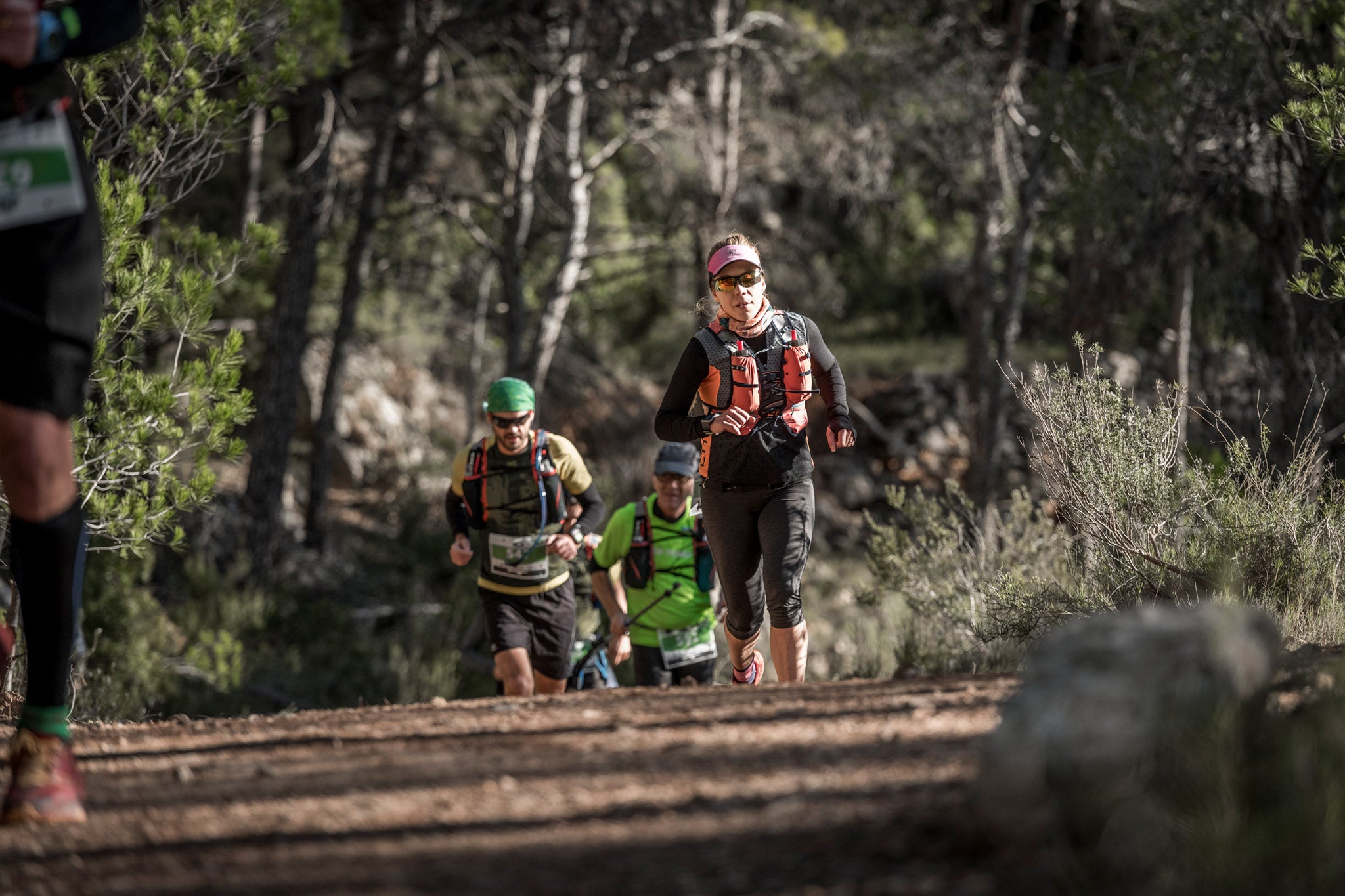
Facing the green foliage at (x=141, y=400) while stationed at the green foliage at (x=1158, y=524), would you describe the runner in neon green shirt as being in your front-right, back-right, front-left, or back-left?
front-right

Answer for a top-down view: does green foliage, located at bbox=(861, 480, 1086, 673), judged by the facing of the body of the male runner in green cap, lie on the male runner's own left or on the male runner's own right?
on the male runner's own left

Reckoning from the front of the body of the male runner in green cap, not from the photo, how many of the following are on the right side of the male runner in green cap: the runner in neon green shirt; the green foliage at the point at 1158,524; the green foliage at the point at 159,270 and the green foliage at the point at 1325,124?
1

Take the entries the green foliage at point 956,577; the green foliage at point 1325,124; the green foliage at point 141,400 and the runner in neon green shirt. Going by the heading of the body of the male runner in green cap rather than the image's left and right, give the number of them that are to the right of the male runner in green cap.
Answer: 1

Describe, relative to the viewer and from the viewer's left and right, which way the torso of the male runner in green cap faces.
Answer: facing the viewer

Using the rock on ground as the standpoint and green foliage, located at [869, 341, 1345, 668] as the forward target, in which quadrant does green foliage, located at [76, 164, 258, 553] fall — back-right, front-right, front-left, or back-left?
front-left

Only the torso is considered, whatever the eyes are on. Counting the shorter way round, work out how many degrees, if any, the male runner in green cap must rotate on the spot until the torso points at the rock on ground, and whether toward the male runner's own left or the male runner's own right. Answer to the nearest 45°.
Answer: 0° — they already face it

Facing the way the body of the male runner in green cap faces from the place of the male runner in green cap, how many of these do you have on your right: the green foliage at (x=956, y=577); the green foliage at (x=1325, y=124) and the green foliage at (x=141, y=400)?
1

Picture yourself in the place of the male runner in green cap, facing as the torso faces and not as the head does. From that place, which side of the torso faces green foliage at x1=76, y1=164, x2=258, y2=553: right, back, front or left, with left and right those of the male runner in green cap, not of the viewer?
right

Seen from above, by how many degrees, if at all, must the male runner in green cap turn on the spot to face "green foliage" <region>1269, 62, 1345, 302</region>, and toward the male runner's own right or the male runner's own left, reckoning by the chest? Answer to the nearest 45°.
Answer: approximately 90° to the male runner's own left

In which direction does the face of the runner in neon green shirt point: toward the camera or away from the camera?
toward the camera

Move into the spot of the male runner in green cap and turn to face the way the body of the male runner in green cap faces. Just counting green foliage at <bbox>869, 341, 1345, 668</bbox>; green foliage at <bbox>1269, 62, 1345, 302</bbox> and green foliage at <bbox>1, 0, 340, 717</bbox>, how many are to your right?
1

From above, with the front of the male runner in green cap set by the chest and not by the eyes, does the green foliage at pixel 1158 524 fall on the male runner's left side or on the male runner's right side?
on the male runner's left side
